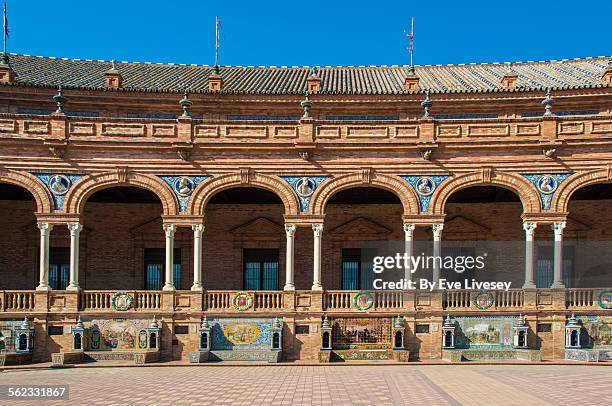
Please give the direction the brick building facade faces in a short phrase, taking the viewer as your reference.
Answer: facing the viewer
